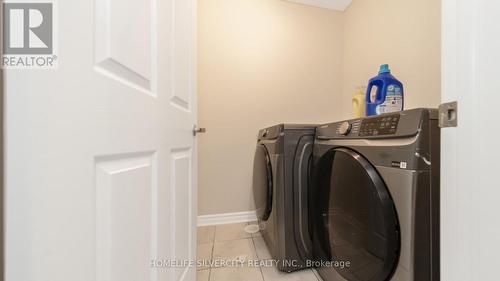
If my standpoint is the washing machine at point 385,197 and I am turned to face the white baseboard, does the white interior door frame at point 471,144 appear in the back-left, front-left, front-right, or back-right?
back-left

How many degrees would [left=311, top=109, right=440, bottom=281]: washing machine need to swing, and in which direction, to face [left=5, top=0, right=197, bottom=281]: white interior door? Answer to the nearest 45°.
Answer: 0° — it already faces it

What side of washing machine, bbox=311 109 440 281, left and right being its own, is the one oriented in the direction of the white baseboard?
right

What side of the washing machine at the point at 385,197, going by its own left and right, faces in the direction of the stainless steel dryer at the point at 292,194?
right
